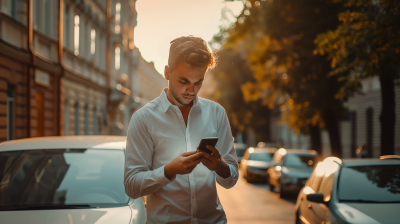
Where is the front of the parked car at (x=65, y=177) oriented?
toward the camera

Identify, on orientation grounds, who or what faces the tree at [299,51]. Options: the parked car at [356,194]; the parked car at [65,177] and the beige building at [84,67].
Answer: the beige building

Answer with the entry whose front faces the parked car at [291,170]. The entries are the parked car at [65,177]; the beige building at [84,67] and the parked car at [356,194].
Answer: the beige building

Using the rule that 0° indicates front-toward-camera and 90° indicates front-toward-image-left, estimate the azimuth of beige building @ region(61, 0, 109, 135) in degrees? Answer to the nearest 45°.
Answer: approximately 315°

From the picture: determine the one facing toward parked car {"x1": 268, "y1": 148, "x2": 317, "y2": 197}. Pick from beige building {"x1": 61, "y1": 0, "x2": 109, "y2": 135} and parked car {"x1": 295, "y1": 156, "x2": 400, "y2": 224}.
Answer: the beige building

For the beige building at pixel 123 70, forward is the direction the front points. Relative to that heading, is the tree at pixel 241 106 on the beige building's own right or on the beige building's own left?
on the beige building's own left

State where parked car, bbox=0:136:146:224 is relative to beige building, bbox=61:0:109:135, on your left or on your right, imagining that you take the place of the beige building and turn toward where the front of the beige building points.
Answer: on your right

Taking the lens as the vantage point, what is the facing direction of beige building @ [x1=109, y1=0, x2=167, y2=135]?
facing the viewer and to the right of the viewer

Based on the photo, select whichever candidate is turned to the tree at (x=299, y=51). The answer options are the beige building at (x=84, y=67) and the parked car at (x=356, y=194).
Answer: the beige building

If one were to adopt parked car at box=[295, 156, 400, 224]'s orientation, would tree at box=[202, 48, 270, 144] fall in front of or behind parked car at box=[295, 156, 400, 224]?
behind

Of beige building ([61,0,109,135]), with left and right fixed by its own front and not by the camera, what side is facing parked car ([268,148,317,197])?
front

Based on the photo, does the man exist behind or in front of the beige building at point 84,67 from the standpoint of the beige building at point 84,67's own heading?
in front

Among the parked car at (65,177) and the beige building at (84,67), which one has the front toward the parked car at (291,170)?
the beige building

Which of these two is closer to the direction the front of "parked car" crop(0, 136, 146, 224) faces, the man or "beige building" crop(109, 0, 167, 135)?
the man
